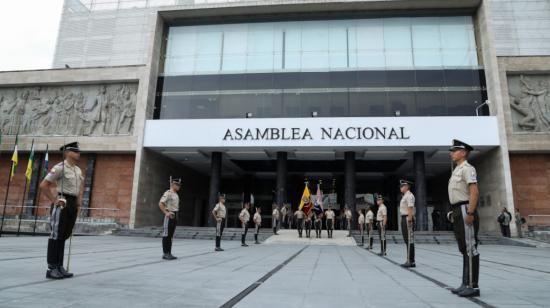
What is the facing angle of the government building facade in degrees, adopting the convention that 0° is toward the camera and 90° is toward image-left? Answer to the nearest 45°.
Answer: approximately 0°

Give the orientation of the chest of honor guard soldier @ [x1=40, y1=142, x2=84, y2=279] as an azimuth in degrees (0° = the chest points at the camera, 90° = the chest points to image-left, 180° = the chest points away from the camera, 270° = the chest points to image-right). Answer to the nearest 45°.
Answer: approximately 315°

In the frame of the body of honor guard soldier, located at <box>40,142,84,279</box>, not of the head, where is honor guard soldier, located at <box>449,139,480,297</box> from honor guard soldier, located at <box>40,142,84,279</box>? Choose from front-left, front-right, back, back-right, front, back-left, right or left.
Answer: front

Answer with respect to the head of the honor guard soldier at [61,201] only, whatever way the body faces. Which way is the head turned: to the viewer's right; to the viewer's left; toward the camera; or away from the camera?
to the viewer's right

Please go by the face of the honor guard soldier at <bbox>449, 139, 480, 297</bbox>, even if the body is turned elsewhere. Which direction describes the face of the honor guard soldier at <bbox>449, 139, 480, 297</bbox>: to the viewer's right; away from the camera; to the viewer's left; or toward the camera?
to the viewer's left

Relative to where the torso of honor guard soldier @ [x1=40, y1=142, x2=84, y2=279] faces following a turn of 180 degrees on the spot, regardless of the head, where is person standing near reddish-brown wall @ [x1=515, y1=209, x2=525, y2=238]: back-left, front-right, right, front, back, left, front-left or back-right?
back-right

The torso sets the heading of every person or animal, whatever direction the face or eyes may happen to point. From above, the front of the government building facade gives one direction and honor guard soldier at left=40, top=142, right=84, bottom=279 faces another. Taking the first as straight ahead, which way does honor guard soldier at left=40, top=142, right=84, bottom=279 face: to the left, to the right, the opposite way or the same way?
to the left

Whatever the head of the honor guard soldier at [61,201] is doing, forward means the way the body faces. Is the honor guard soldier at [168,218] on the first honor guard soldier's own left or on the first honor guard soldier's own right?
on the first honor guard soldier's own left

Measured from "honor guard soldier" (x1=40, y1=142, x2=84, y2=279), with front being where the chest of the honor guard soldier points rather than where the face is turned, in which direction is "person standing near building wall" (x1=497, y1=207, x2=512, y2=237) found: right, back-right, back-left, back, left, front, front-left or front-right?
front-left
